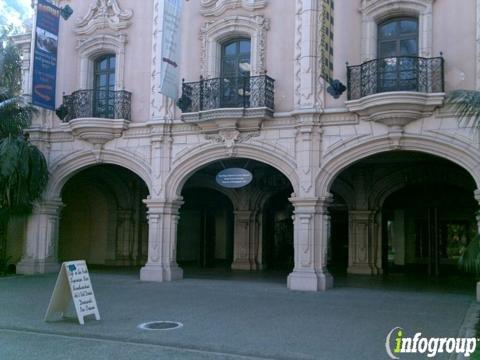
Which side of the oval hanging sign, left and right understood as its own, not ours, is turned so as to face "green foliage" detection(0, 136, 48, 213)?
right

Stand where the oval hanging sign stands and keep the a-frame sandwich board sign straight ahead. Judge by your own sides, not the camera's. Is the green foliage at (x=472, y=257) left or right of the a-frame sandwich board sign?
left

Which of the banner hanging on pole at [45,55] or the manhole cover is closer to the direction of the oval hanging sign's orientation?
the manhole cover

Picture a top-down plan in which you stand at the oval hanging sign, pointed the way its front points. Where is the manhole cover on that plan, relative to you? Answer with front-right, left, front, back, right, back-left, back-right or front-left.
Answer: front

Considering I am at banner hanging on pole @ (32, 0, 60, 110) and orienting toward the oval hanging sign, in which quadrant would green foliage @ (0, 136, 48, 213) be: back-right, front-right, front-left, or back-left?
back-right

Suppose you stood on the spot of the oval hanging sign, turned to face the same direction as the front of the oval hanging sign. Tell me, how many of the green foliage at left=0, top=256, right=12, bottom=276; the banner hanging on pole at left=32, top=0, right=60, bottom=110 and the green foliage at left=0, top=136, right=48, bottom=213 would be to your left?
0

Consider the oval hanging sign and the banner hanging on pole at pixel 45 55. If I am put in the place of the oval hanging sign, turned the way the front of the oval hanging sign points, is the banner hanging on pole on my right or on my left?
on my right

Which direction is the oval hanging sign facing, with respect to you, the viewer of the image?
facing the viewer

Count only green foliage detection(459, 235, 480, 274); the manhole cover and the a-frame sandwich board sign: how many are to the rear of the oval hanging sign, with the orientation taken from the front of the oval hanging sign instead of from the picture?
0

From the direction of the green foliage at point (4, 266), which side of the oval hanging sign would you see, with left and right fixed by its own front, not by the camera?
right

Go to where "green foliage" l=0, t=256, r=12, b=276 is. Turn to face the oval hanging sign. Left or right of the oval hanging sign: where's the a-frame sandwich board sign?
right

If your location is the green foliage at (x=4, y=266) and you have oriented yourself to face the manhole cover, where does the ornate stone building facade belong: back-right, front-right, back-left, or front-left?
front-left

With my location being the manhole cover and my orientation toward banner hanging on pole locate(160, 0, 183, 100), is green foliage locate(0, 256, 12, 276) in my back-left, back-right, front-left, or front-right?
front-left

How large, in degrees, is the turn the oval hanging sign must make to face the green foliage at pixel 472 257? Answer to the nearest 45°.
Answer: approximately 45° to its left

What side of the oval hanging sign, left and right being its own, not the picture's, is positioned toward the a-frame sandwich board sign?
front
